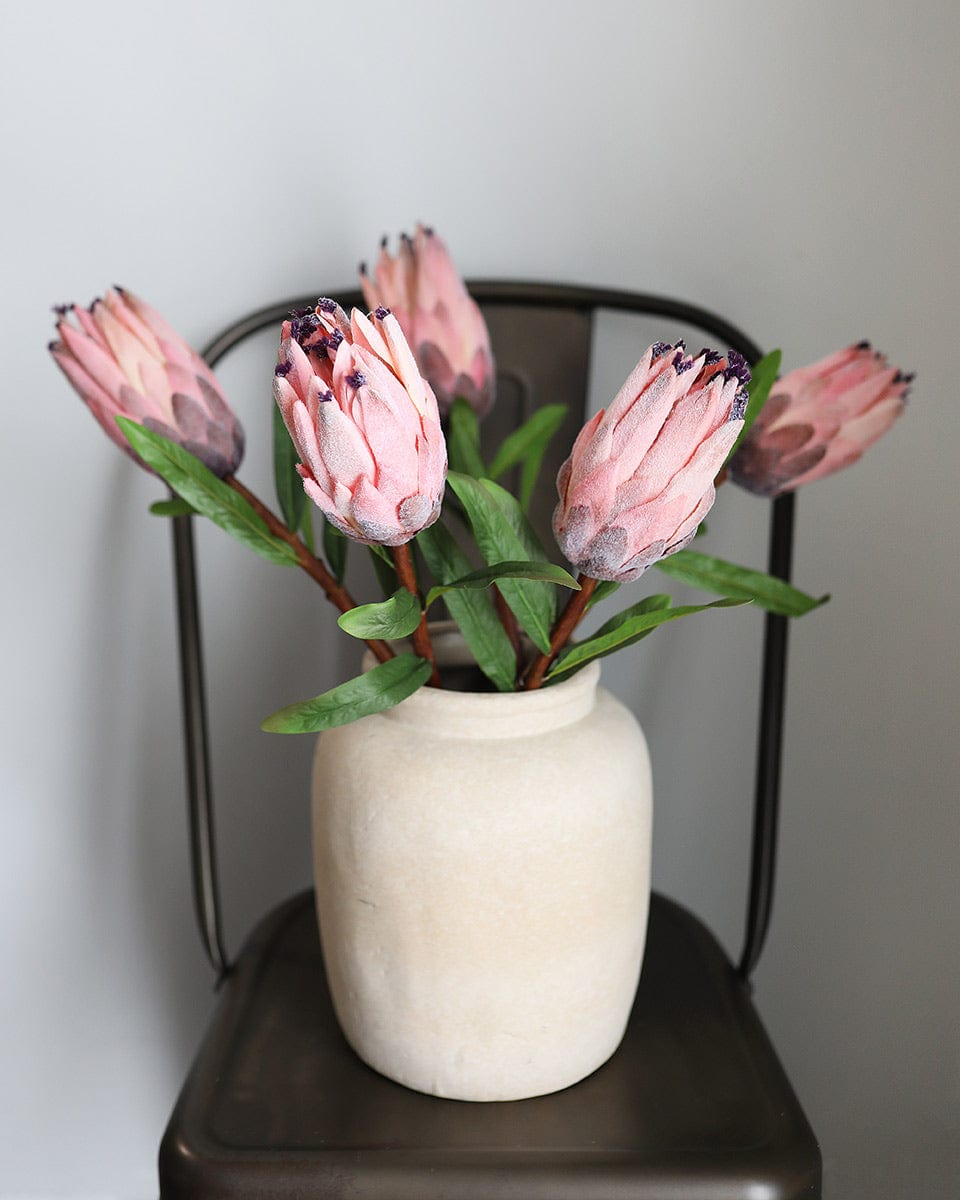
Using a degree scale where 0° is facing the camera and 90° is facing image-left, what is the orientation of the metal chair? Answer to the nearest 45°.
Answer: approximately 0°
